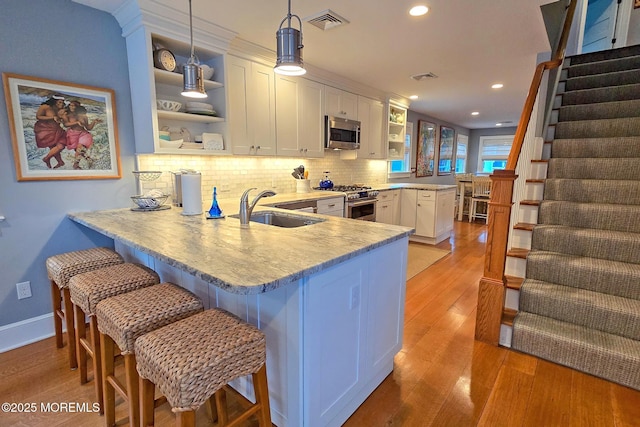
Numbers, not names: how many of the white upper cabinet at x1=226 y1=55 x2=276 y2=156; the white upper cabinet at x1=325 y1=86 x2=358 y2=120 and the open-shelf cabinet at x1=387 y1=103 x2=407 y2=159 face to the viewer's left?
0

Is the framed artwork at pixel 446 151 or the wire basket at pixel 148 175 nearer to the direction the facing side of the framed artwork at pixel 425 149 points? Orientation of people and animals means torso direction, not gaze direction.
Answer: the wire basket

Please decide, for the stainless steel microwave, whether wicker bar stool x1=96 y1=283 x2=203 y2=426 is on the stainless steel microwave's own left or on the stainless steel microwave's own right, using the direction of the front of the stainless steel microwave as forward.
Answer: on the stainless steel microwave's own right

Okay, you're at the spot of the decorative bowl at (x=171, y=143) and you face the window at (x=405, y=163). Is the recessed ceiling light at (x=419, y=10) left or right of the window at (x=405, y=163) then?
right

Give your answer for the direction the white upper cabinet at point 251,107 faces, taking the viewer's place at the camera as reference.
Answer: facing the viewer and to the right of the viewer

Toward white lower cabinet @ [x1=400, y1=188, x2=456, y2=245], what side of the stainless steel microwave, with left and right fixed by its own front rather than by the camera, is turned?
left

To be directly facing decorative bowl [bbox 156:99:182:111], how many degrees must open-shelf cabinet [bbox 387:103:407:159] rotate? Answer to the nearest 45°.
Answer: approximately 90° to its right

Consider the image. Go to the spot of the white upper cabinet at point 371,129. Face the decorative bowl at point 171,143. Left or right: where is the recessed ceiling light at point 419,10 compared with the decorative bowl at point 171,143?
left

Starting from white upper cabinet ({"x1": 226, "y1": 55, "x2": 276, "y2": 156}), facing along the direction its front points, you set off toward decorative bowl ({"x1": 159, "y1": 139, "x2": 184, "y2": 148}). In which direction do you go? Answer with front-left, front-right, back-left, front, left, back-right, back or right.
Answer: right

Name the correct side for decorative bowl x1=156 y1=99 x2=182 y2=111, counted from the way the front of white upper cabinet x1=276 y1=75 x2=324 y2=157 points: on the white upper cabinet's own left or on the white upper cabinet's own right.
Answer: on the white upper cabinet's own right

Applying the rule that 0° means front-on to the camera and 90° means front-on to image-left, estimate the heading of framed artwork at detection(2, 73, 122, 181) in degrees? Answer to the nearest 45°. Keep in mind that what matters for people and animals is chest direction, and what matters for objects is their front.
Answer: approximately 315°

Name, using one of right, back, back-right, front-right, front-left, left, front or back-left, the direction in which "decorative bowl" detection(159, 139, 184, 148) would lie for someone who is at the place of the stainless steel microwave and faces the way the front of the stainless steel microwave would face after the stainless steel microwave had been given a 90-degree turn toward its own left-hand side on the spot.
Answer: back

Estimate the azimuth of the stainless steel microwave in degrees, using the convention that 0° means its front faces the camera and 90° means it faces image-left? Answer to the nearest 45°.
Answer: approximately 315°
